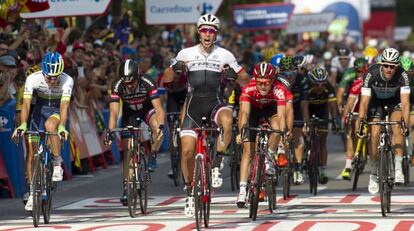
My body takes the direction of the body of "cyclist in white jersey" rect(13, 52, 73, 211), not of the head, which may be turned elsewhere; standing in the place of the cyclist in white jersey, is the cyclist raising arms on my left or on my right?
on my left

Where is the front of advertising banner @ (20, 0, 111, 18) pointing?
toward the camera

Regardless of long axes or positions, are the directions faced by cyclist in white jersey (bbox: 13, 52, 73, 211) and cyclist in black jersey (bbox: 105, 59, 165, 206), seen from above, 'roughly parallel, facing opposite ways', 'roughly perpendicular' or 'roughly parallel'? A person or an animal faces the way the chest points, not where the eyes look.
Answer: roughly parallel

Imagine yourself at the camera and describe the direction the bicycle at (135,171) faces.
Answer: facing the viewer

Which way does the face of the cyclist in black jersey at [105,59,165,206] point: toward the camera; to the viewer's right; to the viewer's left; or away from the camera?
toward the camera

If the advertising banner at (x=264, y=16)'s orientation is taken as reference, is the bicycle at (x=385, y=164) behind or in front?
in front

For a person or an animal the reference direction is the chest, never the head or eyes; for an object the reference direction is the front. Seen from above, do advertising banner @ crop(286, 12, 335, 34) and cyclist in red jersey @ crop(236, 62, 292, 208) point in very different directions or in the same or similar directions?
same or similar directions

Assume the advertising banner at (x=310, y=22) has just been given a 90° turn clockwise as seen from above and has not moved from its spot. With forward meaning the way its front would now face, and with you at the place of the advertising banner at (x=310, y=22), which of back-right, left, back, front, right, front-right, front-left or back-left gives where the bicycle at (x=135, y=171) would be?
left

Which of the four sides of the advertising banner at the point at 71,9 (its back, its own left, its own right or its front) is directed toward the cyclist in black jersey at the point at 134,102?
front

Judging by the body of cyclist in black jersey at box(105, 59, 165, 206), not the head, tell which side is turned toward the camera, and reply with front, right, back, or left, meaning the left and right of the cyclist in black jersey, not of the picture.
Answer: front

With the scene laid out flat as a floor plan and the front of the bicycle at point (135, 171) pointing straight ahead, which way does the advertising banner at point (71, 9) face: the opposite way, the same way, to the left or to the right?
the same way

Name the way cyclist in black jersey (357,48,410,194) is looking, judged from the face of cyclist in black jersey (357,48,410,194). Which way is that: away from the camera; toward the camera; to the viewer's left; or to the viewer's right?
toward the camera

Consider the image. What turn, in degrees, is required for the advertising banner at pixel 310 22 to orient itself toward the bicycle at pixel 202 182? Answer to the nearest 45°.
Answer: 0° — it already faces it

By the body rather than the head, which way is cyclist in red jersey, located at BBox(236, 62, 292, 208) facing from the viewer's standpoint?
toward the camera

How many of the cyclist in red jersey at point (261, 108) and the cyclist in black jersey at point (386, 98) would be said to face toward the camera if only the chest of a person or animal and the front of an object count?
2
